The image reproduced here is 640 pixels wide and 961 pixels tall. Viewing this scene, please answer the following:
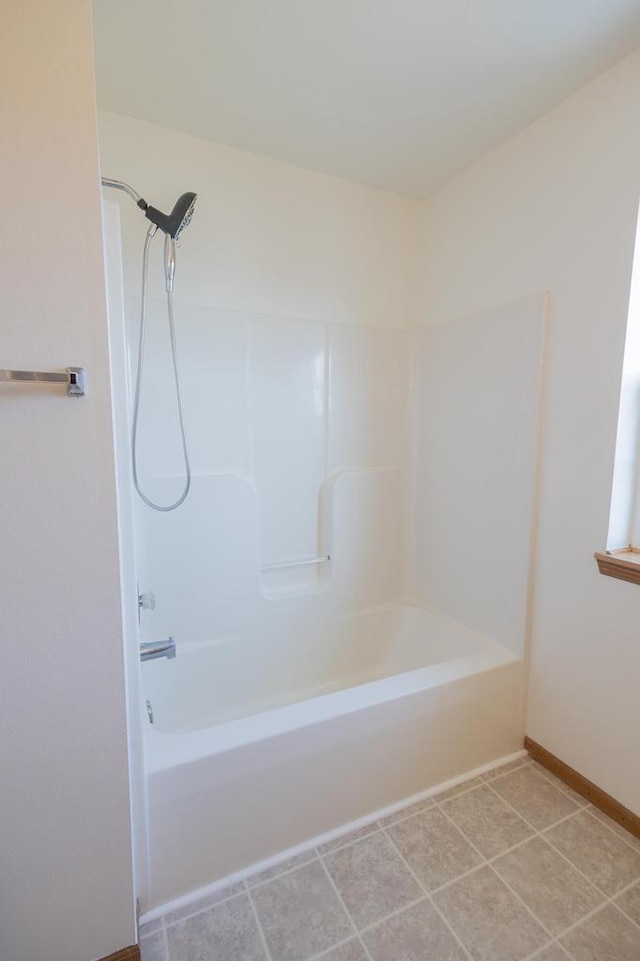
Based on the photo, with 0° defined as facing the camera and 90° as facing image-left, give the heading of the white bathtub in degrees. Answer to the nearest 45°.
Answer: approximately 315°

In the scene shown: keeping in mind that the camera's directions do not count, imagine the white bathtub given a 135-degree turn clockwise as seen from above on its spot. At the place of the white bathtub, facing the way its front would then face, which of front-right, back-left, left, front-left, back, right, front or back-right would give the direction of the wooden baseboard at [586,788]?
back

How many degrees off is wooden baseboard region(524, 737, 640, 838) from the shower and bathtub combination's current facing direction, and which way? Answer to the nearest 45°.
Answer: approximately 45° to its left

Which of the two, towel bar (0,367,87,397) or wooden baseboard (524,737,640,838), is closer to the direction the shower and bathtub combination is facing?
the wooden baseboard

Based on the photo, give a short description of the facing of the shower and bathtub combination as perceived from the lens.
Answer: facing the viewer and to the right of the viewer

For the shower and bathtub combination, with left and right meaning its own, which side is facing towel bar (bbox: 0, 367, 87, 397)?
right
